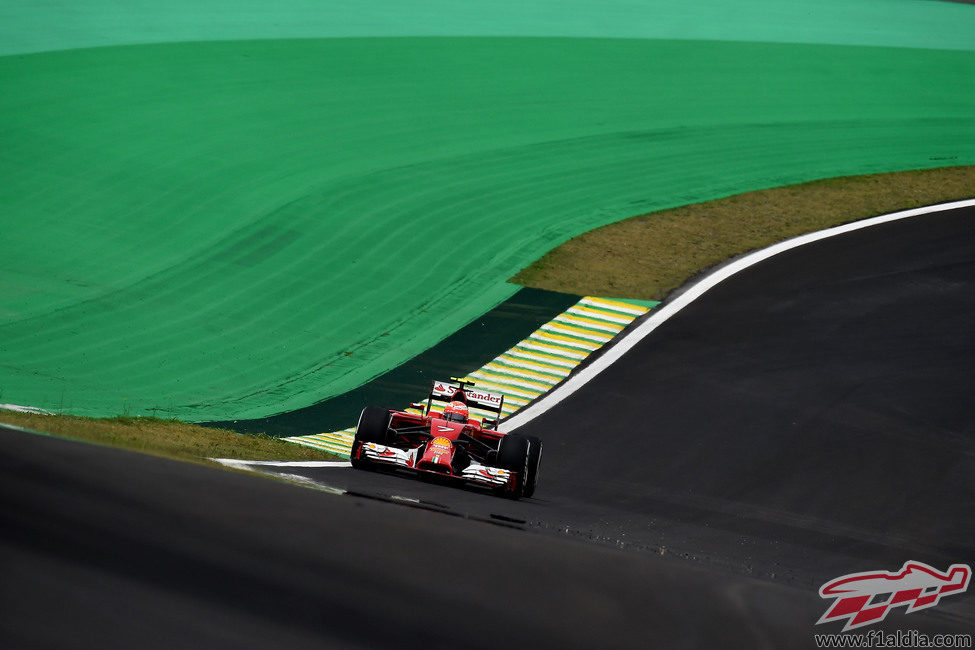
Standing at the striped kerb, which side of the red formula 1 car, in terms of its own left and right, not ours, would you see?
back

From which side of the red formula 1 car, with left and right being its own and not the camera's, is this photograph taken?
front
